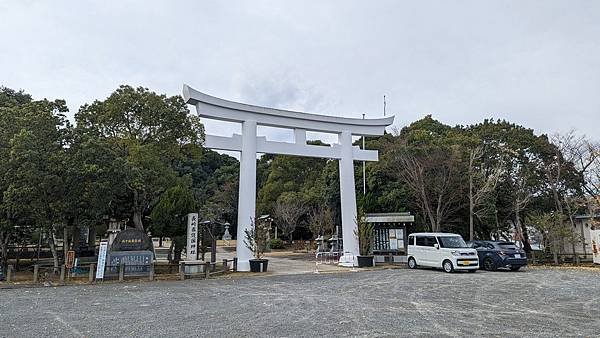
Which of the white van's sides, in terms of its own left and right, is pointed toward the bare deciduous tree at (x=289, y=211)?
back

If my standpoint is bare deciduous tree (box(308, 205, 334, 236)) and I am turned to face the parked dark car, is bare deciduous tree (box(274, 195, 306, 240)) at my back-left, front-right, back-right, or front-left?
back-right

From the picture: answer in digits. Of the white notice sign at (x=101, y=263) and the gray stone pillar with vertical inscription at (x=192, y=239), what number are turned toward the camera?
2

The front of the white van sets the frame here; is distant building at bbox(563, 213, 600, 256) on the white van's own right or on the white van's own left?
on the white van's own left

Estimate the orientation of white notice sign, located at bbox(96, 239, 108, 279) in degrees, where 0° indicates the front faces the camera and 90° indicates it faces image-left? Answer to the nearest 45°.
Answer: approximately 0°

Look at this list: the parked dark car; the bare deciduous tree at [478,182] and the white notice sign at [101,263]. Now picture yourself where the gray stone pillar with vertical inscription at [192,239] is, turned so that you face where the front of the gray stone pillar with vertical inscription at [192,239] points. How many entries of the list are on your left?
2

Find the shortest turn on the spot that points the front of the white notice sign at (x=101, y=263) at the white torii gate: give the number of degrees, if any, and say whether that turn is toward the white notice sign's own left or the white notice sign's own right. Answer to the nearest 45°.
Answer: approximately 90° to the white notice sign's own left
